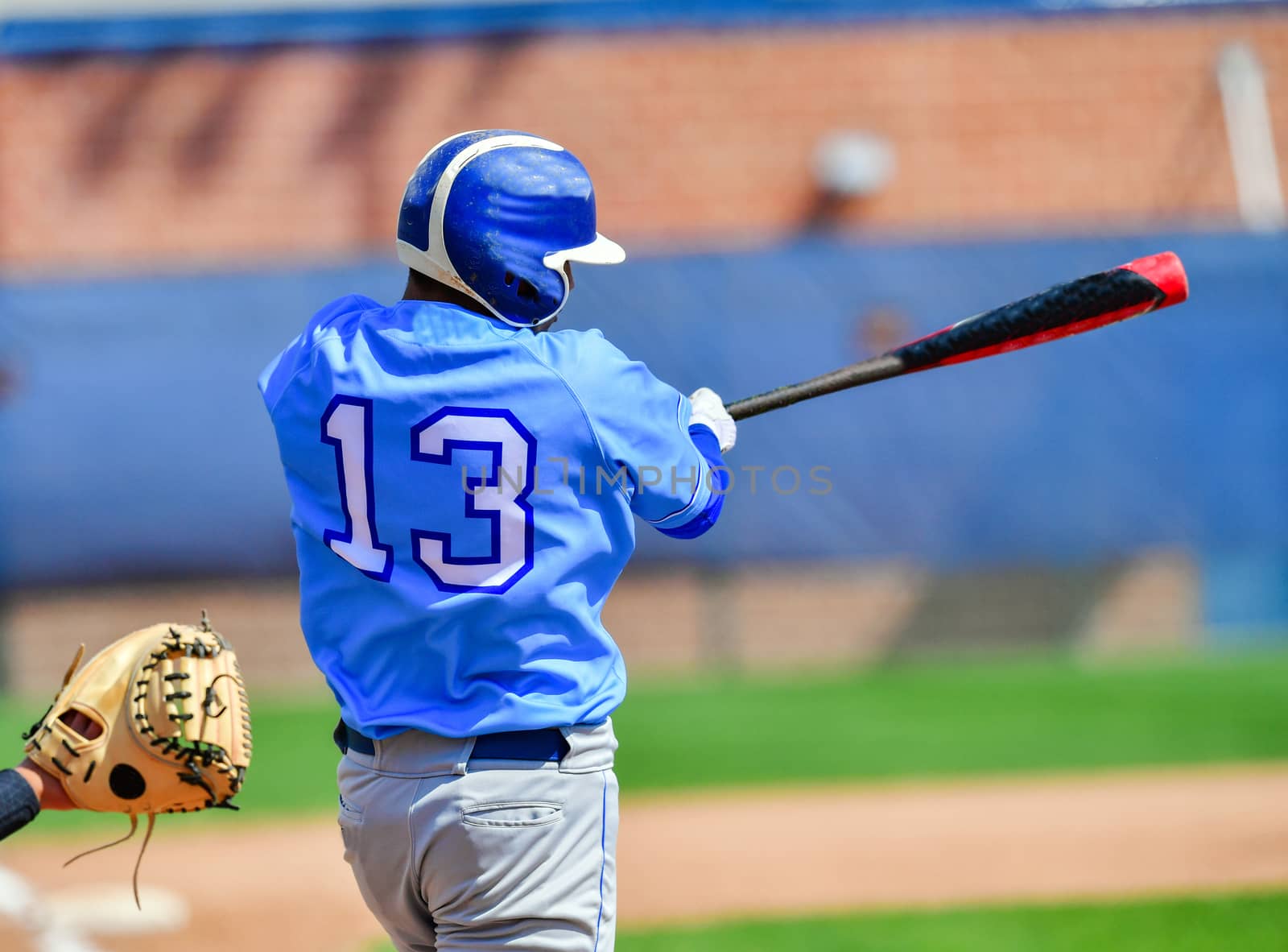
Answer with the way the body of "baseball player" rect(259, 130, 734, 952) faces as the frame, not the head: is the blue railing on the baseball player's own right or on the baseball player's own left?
on the baseball player's own left

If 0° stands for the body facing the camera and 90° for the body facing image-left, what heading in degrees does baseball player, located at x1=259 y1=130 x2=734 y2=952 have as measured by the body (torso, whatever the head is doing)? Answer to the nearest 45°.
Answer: approximately 225°

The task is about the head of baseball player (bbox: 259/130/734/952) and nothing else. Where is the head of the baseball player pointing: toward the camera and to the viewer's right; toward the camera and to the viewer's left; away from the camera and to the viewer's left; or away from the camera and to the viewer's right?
away from the camera and to the viewer's right
